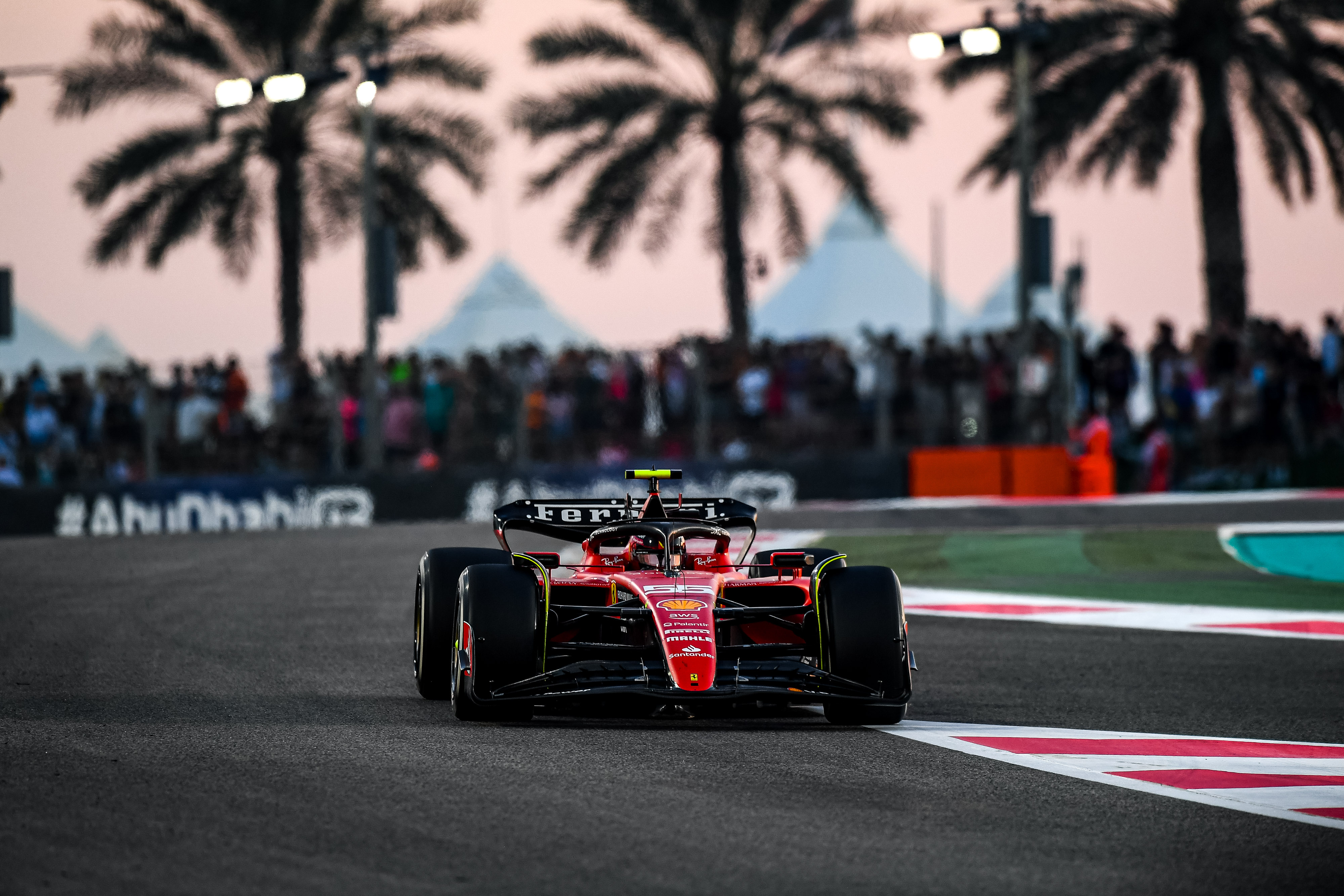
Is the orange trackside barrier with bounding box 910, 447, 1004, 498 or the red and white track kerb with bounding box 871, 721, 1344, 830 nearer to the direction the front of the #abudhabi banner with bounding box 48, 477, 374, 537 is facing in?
the red and white track kerb

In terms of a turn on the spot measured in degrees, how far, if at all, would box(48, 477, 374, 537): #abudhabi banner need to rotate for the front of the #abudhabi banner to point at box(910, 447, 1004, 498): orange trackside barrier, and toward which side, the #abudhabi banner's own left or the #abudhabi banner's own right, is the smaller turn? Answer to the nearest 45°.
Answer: approximately 90° to the #abudhabi banner's own left

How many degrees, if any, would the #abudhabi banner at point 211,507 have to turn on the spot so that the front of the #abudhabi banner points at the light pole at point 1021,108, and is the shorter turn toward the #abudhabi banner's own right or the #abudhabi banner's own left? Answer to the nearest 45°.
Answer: approximately 90° to the #abudhabi banner's own left

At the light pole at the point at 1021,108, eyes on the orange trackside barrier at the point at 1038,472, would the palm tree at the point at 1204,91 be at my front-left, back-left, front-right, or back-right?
back-left

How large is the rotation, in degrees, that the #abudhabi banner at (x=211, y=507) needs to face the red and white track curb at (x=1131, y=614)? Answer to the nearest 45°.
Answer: approximately 45° to its left

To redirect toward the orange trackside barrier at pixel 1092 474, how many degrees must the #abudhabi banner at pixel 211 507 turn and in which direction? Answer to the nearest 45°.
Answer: approximately 90° to its left

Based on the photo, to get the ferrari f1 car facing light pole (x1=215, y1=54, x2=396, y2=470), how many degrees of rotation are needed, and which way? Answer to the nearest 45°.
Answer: approximately 180°

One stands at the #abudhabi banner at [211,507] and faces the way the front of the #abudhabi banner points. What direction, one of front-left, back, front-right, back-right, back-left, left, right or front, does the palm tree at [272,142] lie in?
back

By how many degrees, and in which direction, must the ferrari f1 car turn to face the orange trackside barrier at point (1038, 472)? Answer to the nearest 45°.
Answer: approximately 180°

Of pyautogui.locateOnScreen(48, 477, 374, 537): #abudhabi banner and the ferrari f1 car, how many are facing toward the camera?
2

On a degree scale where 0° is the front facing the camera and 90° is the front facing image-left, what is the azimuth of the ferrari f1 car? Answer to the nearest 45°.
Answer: approximately 0°
